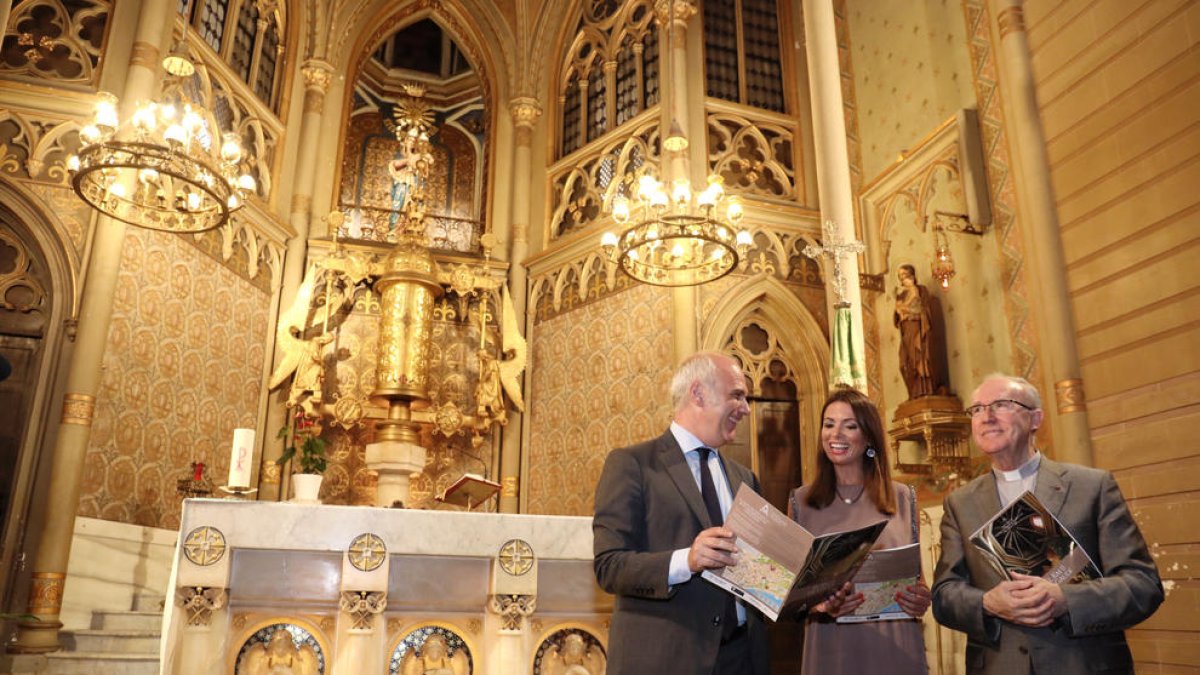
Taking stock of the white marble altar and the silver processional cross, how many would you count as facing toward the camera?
2

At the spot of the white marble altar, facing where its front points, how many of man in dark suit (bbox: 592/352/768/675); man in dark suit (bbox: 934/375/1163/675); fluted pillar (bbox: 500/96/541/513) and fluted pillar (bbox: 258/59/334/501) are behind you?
2

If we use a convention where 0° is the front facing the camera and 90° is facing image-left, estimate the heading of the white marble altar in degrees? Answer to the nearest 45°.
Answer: approximately 0°

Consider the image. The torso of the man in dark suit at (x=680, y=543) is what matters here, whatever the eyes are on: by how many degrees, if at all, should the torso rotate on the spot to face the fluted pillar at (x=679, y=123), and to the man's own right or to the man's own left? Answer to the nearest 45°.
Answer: approximately 135° to the man's own left

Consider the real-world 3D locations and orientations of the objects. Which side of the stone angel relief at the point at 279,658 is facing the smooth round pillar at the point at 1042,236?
left

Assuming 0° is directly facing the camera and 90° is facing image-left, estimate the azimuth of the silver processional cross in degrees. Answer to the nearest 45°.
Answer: approximately 0°

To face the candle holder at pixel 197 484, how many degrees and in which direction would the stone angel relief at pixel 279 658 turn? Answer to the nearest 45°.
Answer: approximately 180°

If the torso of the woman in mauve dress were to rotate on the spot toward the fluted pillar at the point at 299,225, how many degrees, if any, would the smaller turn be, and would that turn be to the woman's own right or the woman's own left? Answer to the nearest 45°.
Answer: approximately 135° to the woman's own right

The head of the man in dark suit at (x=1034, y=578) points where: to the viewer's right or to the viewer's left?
to the viewer's left

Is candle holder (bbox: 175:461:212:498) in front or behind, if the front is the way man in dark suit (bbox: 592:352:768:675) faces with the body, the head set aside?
behind

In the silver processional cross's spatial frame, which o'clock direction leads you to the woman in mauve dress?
The woman in mauve dress is roughly at 12 o'clock from the silver processional cross.

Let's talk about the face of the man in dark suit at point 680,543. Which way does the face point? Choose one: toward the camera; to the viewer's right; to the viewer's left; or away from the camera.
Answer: to the viewer's right
